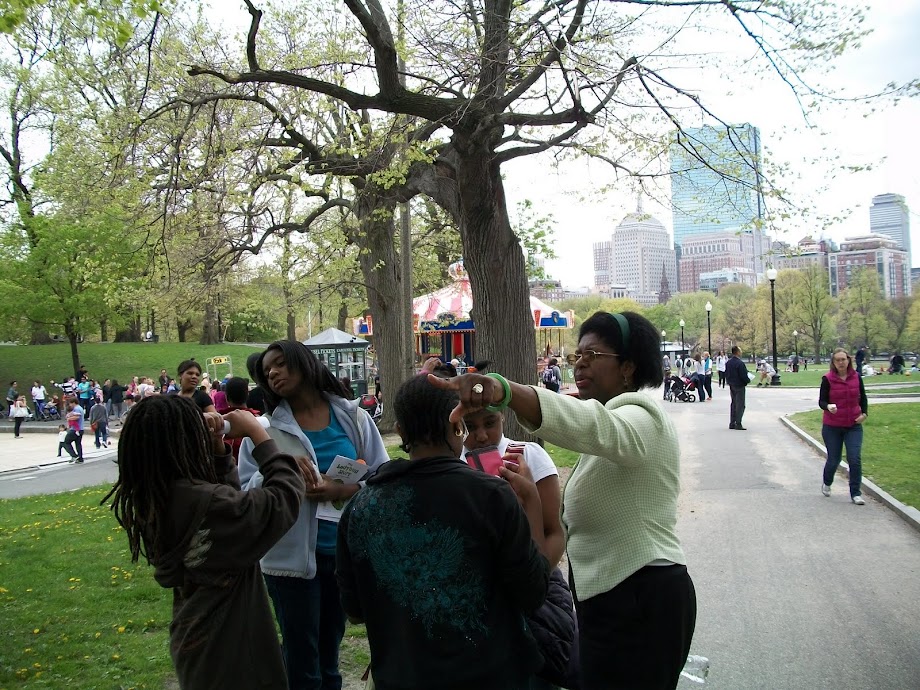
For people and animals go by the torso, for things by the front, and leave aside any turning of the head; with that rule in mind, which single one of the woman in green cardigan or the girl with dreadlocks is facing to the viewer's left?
the woman in green cardigan

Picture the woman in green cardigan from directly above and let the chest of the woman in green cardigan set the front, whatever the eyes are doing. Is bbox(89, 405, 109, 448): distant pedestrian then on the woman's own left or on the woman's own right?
on the woman's own right

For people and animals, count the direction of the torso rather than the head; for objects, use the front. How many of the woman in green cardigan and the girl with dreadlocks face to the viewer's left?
1

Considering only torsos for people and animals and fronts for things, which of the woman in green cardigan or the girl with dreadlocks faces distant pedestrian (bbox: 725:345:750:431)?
the girl with dreadlocks

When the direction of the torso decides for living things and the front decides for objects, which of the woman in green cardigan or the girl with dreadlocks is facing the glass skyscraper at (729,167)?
the girl with dreadlocks

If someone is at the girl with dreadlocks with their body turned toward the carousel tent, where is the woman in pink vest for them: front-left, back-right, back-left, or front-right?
front-right

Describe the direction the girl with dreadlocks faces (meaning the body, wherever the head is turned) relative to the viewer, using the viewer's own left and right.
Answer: facing away from the viewer and to the right of the viewer

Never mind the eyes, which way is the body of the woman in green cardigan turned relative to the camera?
to the viewer's left

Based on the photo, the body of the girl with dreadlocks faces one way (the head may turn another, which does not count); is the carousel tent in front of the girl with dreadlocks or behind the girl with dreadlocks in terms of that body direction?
in front

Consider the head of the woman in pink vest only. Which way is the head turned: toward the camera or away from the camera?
toward the camera

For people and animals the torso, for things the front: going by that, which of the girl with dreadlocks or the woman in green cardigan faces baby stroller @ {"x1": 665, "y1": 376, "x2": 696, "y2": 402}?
the girl with dreadlocks

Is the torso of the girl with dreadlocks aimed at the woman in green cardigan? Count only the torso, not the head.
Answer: no

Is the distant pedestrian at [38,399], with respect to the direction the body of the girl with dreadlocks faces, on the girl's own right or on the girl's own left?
on the girl's own left

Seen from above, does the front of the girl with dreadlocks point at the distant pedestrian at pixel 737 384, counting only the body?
yes

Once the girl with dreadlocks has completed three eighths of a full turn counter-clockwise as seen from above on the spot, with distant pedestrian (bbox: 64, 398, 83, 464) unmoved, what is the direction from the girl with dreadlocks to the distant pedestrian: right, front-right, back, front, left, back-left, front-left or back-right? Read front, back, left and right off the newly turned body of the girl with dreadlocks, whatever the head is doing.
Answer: right

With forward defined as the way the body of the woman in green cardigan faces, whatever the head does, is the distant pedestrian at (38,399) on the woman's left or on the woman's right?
on the woman's right

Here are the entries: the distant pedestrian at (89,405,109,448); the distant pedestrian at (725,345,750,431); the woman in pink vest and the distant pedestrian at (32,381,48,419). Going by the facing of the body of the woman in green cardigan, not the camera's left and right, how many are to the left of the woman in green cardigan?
0

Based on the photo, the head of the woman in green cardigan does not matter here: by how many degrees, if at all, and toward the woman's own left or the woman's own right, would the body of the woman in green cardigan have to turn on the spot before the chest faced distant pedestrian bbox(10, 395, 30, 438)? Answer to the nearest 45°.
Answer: approximately 45° to the woman's own right

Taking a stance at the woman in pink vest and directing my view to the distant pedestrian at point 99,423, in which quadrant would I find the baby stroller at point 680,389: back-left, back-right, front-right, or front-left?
front-right
